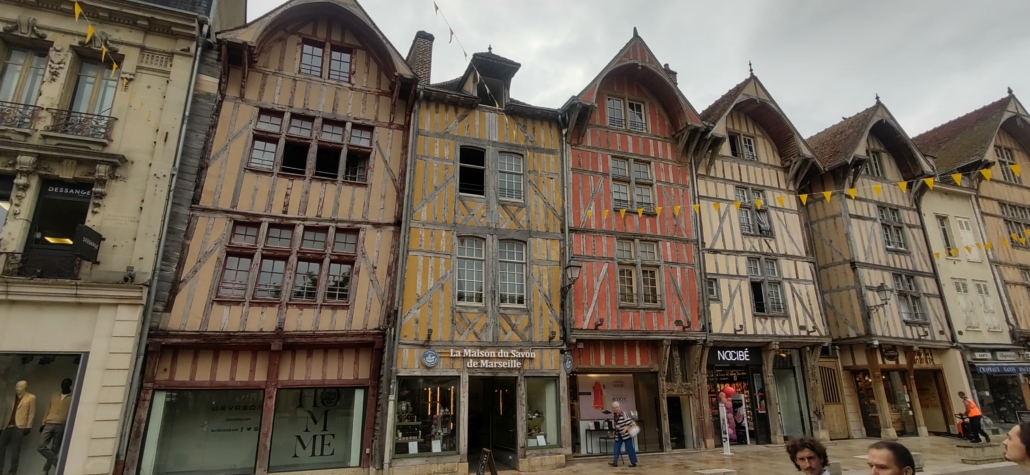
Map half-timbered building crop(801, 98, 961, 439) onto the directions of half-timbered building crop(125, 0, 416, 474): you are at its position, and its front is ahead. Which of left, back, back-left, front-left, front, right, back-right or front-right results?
left

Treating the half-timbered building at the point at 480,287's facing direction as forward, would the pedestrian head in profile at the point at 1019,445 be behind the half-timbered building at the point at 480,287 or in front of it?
in front

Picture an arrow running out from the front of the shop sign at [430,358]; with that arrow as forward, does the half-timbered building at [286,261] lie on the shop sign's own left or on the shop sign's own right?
on the shop sign's own right

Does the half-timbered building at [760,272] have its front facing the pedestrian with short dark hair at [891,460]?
yes

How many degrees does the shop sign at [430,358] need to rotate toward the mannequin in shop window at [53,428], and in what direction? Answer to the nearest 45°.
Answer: approximately 90° to its right

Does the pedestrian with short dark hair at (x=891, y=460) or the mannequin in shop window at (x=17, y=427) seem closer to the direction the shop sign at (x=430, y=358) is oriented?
the pedestrian with short dark hair

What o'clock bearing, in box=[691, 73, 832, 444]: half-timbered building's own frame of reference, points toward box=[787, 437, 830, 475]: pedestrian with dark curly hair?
The pedestrian with dark curly hair is roughly at 12 o'clock from the half-timbered building.

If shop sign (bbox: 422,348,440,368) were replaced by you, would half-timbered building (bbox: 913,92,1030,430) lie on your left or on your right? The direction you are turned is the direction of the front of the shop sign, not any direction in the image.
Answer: on your left

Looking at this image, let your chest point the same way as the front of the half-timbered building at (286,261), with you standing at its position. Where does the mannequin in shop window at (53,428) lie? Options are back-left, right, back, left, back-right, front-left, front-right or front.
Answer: right

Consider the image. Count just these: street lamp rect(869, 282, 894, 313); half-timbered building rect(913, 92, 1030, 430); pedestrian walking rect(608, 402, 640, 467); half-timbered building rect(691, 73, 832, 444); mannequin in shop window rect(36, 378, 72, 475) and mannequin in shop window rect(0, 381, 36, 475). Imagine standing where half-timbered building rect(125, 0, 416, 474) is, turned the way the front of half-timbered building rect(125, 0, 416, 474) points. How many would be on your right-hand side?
2
